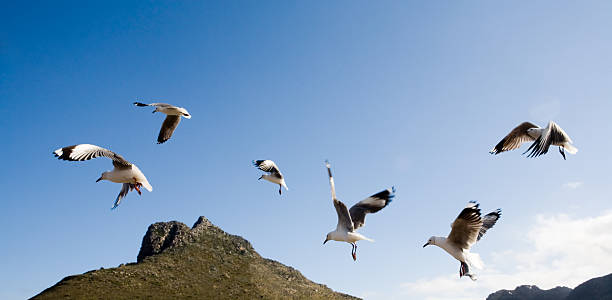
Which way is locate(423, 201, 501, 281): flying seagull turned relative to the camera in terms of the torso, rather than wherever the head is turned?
to the viewer's left

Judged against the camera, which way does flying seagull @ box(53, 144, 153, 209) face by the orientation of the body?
to the viewer's left

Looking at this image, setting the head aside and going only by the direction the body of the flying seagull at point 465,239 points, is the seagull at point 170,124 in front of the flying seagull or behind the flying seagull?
in front
